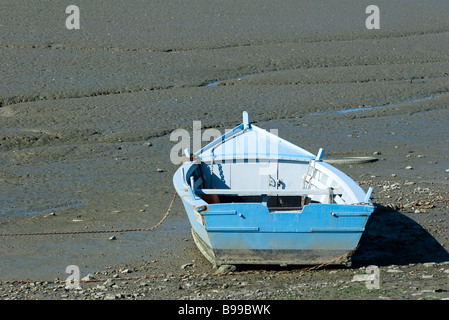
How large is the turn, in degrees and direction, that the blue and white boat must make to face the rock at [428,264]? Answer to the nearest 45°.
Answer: approximately 90° to its right

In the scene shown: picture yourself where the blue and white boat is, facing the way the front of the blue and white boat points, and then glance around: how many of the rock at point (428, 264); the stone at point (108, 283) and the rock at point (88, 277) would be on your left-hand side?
2

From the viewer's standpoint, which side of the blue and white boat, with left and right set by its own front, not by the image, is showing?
back

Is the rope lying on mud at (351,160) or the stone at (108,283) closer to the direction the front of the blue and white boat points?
the rope lying on mud

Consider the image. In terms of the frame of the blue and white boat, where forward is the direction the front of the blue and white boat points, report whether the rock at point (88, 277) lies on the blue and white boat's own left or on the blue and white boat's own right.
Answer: on the blue and white boat's own left

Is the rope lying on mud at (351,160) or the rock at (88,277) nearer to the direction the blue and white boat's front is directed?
the rope lying on mud

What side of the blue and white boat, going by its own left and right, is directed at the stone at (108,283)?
left
